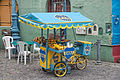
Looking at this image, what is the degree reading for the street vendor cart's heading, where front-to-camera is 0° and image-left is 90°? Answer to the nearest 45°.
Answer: approximately 45°
